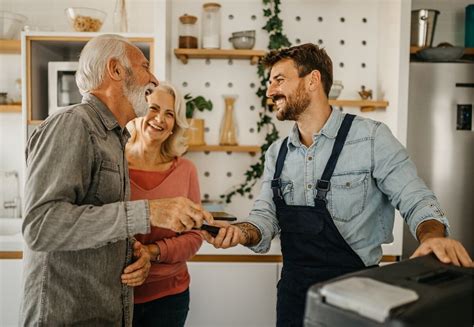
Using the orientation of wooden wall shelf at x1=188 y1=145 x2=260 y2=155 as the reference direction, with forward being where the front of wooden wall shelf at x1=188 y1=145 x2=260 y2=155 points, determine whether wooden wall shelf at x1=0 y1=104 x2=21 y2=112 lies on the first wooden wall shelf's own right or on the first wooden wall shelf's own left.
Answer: on the first wooden wall shelf's own right

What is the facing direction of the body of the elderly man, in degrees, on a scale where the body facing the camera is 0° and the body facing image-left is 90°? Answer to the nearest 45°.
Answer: approximately 270°

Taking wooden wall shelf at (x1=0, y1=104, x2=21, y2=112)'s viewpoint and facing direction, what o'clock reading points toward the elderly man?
The elderly man is roughly at 12 o'clock from the wooden wall shelf.

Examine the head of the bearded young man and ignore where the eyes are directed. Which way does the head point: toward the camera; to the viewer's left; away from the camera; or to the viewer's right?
to the viewer's left

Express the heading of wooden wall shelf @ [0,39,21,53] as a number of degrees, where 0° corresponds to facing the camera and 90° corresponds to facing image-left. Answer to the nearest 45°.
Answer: approximately 0°

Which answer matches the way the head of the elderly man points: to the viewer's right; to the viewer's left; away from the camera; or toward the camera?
to the viewer's right

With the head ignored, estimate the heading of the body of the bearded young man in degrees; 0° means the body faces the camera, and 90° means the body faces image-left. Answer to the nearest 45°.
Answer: approximately 45°
